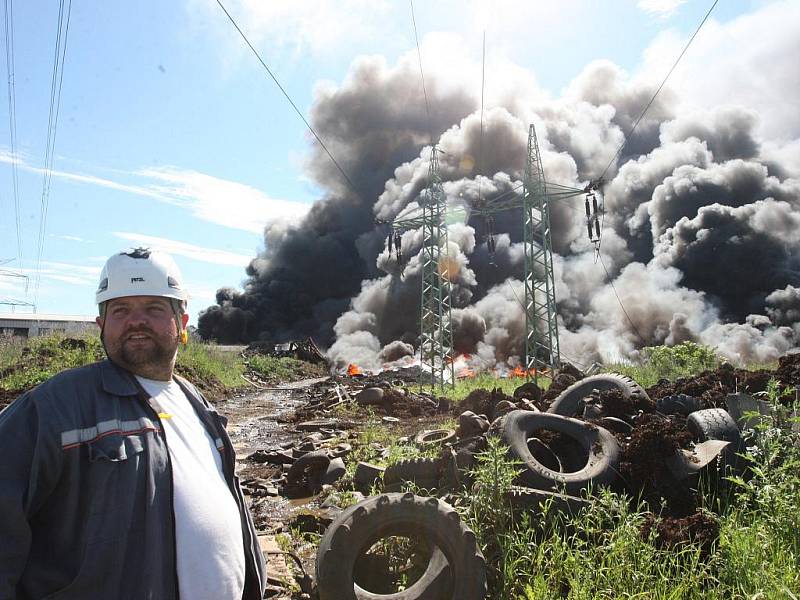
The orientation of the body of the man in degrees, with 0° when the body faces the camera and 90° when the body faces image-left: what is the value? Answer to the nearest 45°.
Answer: approximately 315°

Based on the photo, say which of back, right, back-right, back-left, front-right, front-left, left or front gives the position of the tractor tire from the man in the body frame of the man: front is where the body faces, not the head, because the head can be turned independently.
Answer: left

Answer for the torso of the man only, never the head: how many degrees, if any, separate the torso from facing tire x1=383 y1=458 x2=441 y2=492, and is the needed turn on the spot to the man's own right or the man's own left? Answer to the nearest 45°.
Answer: approximately 90° to the man's own left

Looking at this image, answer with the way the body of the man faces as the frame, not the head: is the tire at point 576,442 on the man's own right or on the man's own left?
on the man's own left

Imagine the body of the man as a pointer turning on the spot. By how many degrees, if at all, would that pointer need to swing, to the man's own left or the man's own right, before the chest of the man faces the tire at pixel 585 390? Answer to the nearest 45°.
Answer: approximately 90° to the man's own left

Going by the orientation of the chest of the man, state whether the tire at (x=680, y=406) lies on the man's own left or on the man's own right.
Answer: on the man's own left

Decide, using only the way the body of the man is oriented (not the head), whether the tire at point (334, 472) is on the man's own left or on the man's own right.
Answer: on the man's own left

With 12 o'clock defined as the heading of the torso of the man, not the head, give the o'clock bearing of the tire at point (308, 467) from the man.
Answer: The tire is roughly at 8 o'clock from the man.
